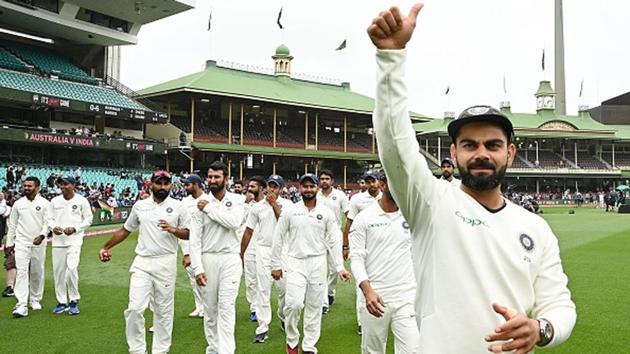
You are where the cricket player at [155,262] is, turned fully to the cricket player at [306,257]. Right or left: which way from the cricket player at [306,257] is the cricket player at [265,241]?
left

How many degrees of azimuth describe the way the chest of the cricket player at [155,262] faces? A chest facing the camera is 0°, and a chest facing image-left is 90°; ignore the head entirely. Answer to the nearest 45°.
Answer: approximately 0°

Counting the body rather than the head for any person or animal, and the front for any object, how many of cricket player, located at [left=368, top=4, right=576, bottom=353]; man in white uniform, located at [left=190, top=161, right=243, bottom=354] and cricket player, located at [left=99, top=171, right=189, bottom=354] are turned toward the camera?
3

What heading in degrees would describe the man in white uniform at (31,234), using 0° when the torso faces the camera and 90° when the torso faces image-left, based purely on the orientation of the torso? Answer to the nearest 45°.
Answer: approximately 0°

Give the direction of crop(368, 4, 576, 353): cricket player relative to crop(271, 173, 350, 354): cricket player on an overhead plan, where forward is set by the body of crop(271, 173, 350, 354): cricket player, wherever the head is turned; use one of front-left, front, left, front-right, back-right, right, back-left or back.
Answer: front

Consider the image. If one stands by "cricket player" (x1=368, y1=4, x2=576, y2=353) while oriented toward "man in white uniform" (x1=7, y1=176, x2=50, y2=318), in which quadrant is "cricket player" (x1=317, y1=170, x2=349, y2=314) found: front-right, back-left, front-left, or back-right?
front-right

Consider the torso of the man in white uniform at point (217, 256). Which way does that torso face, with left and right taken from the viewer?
facing the viewer

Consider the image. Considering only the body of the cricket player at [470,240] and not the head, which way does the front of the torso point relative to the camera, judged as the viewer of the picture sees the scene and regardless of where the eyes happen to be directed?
toward the camera

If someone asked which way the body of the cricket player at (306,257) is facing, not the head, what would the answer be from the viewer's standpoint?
toward the camera

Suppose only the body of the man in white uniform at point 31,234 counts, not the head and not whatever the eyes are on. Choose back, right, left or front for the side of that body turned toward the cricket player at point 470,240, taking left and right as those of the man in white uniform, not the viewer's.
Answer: front
